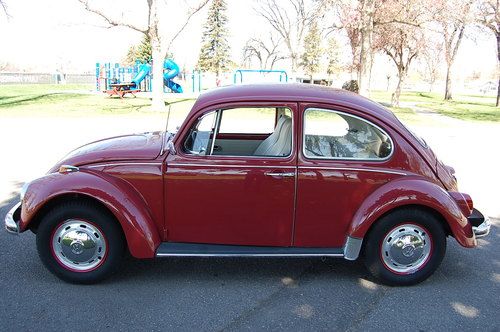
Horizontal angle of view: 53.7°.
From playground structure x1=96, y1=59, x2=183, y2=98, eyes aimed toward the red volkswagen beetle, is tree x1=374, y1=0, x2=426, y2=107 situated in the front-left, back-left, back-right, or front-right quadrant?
front-left

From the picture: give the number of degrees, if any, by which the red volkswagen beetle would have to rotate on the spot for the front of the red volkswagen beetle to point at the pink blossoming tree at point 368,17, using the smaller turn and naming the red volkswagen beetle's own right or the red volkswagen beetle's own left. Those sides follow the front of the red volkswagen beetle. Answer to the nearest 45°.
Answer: approximately 90° to the red volkswagen beetle's own right

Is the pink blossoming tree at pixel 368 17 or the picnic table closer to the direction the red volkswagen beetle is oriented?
the picnic table

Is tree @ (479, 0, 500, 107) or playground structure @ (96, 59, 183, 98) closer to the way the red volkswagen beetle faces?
the playground structure

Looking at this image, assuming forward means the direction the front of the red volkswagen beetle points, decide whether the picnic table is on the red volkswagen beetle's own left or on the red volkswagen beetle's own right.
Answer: on the red volkswagen beetle's own right

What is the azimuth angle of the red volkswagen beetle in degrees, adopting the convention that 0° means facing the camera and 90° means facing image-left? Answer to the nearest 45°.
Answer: approximately 90°

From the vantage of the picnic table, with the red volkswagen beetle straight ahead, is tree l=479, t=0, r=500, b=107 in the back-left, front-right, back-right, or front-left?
front-left

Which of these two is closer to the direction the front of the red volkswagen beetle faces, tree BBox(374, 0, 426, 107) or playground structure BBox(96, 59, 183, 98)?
the playground structure
